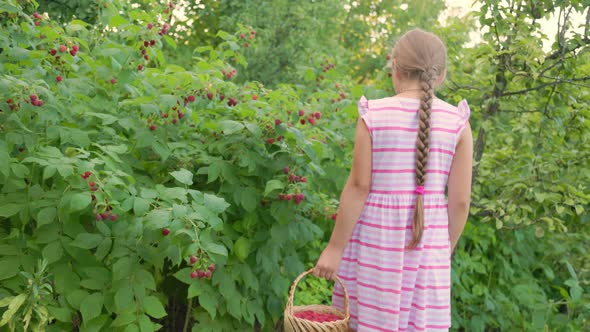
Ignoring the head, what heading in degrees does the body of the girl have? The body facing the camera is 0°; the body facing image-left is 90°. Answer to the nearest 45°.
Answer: approximately 180°

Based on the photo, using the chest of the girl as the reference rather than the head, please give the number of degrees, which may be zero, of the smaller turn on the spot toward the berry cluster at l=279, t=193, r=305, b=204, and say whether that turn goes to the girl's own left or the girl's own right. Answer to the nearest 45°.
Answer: approximately 45° to the girl's own left

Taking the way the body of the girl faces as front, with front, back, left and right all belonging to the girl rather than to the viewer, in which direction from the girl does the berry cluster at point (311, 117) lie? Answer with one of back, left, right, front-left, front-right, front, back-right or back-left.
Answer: front-left

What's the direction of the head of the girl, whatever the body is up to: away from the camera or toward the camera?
away from the camera
